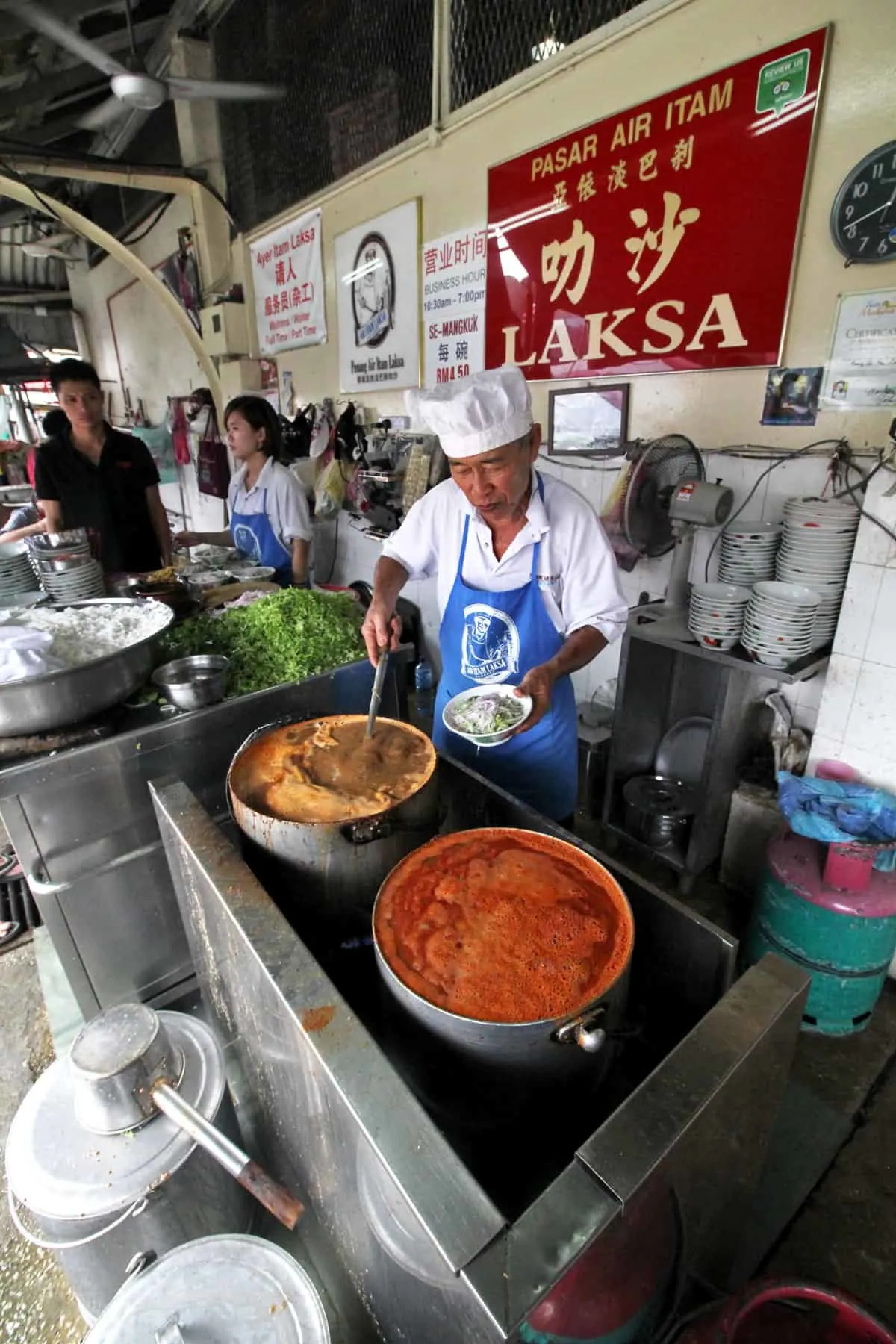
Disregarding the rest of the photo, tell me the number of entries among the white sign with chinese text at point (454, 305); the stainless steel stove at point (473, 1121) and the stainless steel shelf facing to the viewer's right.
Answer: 0

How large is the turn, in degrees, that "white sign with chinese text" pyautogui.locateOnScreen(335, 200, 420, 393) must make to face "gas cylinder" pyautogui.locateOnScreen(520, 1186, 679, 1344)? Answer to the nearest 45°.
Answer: approximately 45° to its left

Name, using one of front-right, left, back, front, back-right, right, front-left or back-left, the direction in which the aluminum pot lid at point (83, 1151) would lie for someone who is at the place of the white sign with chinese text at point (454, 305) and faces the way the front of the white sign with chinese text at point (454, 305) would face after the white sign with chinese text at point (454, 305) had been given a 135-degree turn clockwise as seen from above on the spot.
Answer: back

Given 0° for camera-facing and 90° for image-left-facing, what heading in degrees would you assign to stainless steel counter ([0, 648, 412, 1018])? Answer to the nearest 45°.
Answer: approximately 315°

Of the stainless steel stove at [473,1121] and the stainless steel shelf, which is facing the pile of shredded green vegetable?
the stainless steel shelf

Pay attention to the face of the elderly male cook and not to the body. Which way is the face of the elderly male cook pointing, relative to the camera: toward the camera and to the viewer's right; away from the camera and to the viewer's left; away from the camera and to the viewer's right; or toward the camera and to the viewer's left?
toward the camera and to the viewer's left

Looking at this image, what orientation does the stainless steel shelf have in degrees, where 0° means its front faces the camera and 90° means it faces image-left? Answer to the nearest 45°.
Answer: approximately 45°

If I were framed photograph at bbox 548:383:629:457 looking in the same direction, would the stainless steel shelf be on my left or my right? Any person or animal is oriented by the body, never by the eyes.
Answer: on my left

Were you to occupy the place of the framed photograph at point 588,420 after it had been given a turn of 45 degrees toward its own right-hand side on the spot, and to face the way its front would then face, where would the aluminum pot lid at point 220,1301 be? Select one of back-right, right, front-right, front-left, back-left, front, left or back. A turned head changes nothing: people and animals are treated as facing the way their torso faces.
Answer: left

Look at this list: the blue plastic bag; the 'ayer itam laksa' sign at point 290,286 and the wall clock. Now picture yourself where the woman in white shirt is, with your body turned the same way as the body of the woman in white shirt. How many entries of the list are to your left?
2

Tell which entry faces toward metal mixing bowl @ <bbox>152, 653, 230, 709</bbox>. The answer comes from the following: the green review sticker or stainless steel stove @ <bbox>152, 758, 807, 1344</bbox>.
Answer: the green review sticker

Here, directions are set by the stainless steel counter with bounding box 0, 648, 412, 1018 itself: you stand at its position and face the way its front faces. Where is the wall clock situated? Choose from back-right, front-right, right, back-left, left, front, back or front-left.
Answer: front-left

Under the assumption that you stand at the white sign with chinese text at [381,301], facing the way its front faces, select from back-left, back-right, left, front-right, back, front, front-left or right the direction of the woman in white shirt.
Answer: front

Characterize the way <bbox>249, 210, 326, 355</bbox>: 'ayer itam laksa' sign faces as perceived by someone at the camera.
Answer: facing the viewer and to the left of the viewer

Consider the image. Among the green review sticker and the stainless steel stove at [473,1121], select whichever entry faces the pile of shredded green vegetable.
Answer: the green review sticker

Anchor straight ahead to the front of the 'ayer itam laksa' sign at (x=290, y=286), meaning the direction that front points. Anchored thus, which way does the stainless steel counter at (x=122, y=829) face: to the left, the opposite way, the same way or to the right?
to the left
